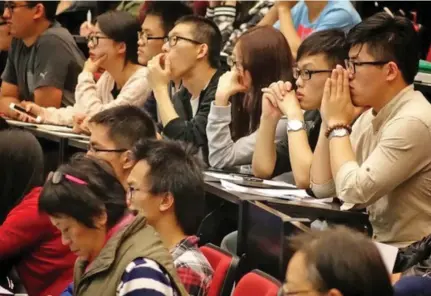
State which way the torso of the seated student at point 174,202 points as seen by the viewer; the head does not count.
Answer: to the viewer's left

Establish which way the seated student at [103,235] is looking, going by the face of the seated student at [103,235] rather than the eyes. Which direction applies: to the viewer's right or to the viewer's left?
to the viewer's left

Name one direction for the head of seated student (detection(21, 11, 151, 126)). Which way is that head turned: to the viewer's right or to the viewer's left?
to the viewer's left

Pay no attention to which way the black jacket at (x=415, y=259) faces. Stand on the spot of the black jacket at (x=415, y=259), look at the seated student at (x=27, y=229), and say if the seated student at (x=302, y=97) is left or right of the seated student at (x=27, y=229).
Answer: right

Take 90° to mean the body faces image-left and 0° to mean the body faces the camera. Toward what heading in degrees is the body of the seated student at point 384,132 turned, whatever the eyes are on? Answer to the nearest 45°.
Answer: approximately 90°
